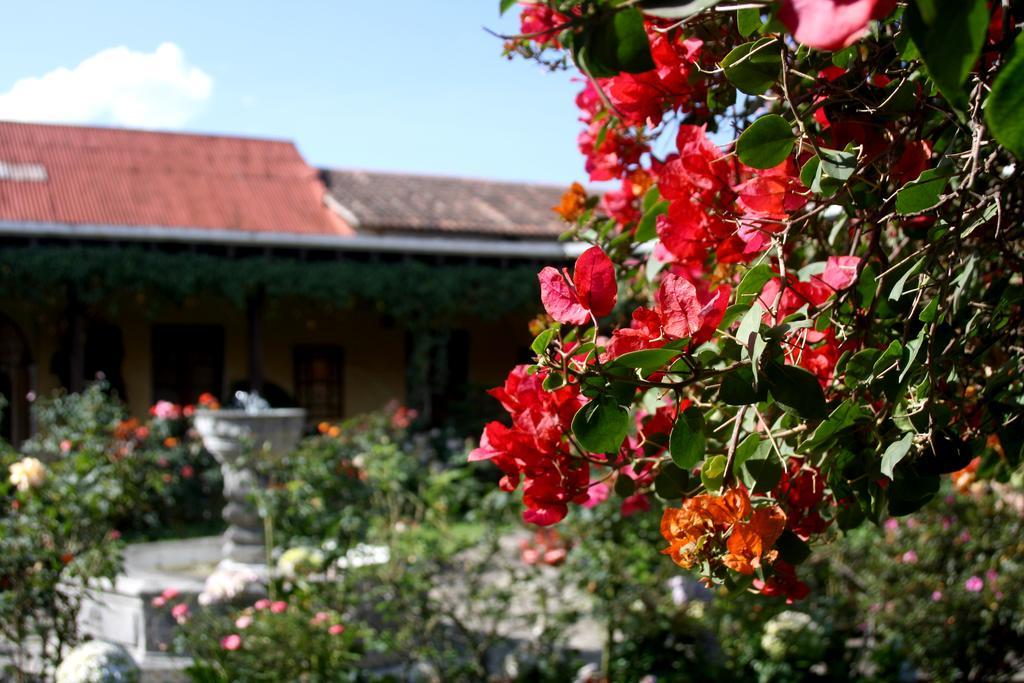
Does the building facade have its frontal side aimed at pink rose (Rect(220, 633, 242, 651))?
yes

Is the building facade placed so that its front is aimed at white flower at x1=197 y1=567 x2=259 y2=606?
yes

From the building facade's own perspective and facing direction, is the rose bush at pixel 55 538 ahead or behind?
ahead

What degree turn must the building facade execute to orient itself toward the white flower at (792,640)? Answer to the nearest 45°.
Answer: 0° — it already faces it

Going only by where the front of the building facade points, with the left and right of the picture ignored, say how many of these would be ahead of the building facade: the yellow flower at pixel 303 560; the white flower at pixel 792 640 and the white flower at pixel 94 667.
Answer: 3

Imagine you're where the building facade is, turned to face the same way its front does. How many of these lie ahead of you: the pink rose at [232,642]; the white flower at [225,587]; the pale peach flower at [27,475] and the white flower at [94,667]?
4

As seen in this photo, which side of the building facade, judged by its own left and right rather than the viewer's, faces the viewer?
front

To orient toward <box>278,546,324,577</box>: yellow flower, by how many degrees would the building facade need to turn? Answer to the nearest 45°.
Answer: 0° — it already faces it

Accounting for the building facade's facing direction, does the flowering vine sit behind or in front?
in front

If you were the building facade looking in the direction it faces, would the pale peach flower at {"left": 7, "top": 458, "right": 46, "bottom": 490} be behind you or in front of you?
in front

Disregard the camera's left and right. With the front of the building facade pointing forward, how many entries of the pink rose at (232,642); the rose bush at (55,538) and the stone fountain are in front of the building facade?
3

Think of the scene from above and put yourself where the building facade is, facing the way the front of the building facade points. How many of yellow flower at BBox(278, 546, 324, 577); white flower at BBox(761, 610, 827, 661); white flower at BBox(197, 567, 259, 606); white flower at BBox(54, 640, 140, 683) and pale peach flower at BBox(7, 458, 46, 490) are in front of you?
5

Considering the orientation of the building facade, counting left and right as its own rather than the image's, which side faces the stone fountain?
front
